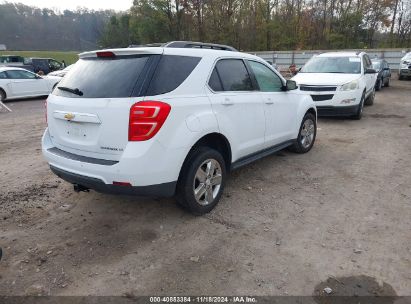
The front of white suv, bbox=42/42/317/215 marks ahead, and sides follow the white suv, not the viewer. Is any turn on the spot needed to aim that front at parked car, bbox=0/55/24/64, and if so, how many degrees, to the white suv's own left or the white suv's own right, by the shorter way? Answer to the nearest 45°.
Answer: approximately 90° to the white suv's own left

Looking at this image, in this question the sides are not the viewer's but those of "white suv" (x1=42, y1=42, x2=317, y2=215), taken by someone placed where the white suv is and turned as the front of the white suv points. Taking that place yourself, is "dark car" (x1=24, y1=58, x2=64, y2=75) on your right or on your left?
on your left

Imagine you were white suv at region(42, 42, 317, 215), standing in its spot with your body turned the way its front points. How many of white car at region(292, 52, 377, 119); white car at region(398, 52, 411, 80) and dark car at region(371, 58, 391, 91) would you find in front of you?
3

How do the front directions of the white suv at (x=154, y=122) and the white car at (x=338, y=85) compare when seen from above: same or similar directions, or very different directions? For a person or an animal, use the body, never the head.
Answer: very different directions

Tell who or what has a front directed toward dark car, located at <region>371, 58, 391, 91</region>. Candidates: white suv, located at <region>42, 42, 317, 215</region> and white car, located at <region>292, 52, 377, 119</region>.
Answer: the white suv

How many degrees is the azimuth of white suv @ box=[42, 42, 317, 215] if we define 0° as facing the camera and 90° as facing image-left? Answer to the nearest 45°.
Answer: approximately 225°

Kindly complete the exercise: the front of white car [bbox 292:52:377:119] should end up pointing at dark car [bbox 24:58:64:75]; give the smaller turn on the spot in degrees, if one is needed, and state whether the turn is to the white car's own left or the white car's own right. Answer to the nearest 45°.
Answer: approximately 90° to the white car's own right

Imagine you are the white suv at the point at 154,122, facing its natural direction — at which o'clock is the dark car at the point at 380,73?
The dark car is roughly at 12 o'clock from the white suv.
